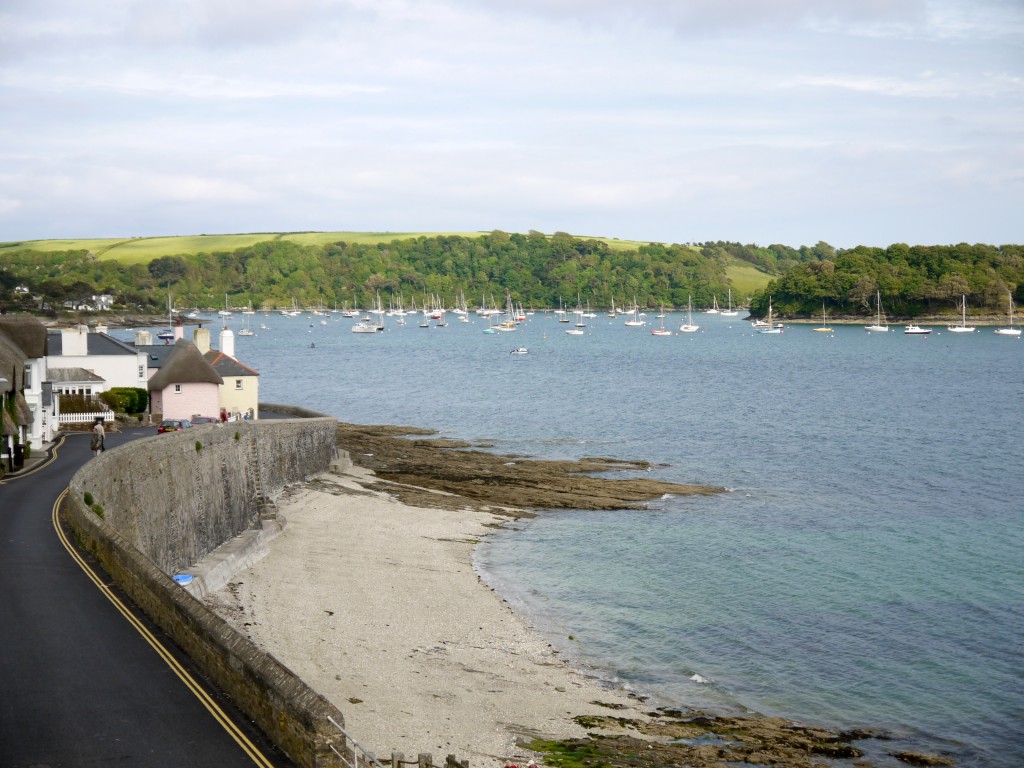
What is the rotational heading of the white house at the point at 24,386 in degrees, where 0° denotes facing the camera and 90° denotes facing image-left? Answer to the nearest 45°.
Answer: approximately 270°

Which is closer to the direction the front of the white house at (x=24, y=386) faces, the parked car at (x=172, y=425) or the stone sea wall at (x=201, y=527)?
the parked car
